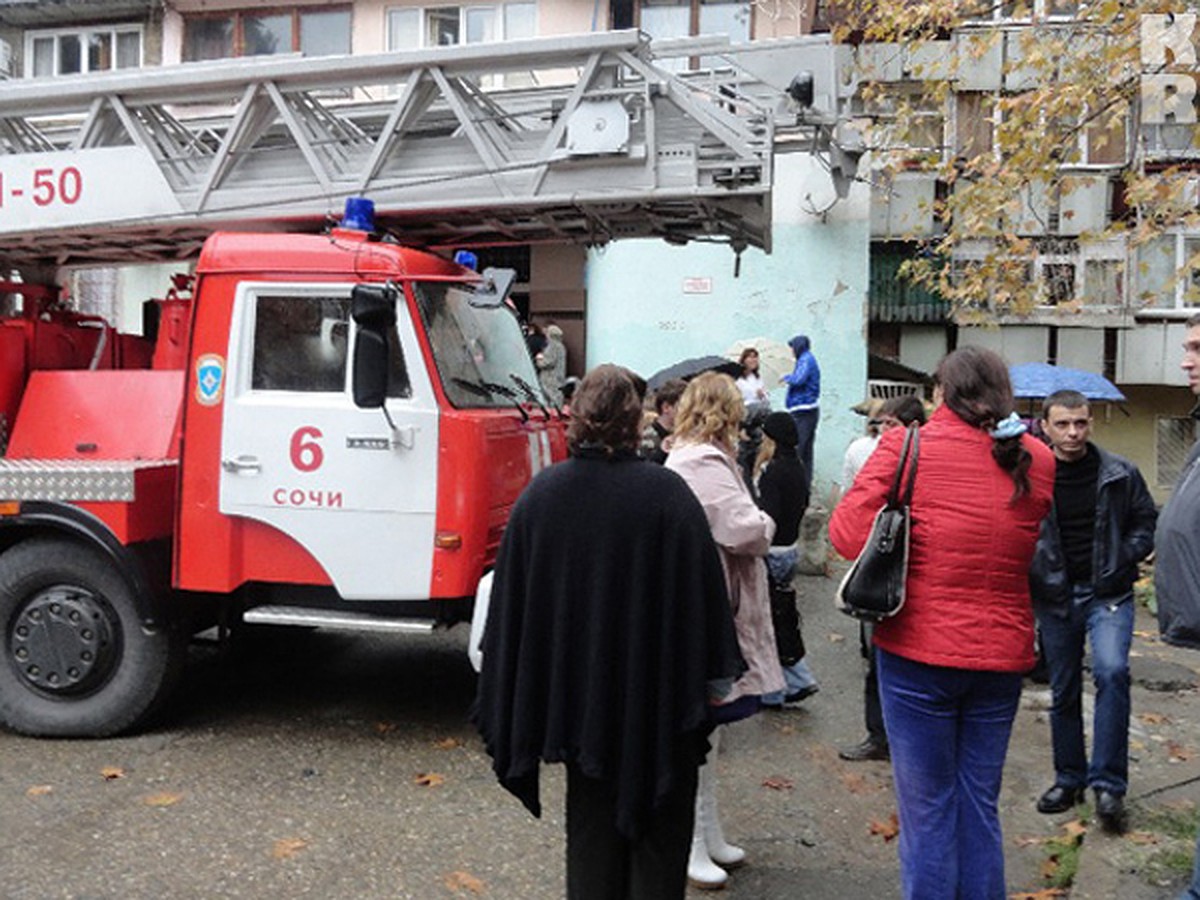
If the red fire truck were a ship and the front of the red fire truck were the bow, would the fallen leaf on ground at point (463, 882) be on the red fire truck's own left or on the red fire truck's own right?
on the red fire truck's own right

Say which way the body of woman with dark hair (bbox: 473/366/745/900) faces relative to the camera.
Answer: away from the camera

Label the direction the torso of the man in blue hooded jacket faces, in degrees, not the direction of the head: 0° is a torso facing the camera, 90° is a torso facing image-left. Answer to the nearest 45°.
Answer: approximately 90°

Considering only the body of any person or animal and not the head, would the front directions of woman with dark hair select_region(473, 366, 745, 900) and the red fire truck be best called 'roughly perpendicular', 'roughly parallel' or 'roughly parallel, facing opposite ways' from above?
roughly perpendicular

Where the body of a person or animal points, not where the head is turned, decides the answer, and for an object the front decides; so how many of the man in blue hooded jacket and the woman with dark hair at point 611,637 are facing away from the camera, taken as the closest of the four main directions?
1

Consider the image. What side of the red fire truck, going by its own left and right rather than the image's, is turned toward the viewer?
right

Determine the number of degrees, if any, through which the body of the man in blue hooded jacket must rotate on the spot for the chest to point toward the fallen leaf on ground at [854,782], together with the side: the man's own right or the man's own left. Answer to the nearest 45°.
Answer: approximately 90° to the man's own left

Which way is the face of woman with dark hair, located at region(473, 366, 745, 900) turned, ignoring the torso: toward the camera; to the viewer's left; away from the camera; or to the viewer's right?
away from the camera
